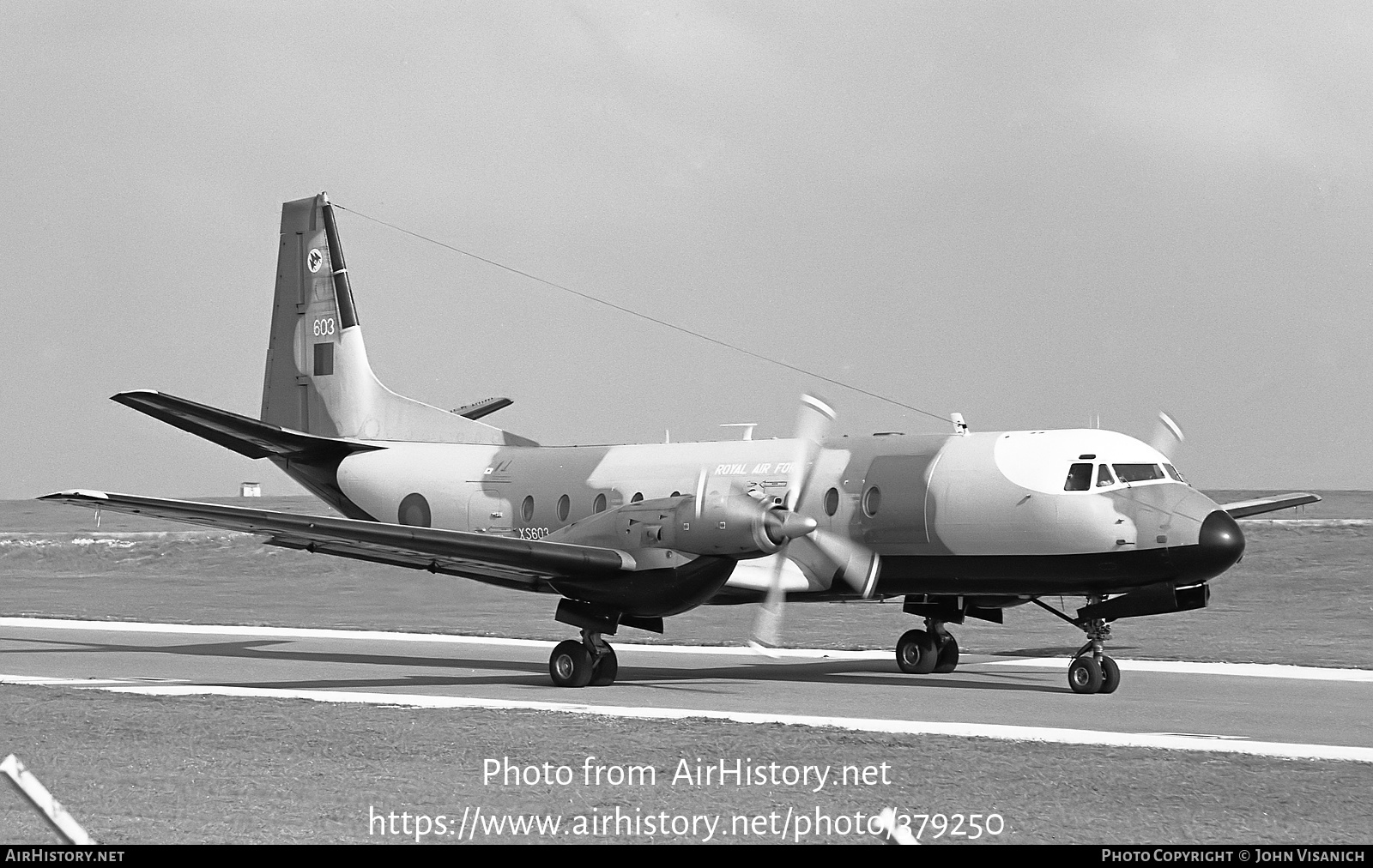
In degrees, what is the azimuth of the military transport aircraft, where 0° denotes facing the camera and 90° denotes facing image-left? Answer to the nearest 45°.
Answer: approximately 315°
